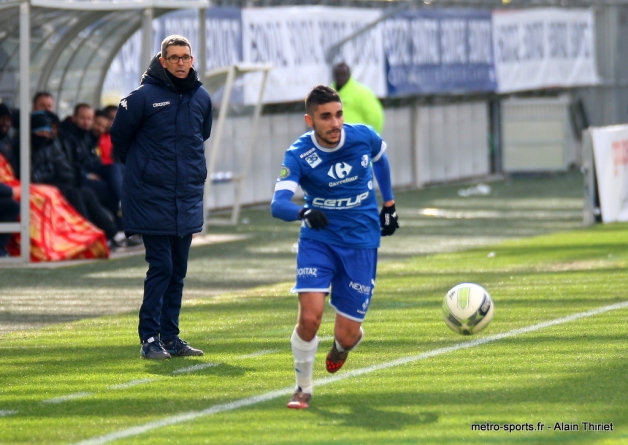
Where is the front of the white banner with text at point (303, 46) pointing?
toward the camera

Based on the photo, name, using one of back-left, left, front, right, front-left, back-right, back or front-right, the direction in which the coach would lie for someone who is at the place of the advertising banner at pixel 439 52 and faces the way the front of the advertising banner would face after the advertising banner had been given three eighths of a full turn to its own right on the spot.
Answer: back-left

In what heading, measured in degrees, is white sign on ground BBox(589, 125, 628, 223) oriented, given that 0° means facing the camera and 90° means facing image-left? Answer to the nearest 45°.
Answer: approximately 0°

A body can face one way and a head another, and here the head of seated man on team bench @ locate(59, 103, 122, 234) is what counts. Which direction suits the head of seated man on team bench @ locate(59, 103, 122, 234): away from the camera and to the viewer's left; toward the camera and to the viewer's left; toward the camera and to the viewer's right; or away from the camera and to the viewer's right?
toward the camera and to the viewer's right

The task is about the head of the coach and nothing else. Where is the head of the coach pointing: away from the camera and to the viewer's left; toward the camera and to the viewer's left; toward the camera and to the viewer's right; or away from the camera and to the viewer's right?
toward the camera and to the viewer's right

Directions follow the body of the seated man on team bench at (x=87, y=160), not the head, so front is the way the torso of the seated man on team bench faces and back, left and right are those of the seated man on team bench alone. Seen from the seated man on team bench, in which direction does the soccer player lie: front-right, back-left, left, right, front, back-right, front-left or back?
front-right

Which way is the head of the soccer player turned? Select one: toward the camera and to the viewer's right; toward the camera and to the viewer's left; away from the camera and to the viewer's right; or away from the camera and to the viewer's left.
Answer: toward the camera and to the viewer's right

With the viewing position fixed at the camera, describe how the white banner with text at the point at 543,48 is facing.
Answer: facing the viewer

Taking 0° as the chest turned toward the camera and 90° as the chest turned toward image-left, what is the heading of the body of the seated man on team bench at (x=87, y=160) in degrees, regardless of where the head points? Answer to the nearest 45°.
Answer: approximately 315°

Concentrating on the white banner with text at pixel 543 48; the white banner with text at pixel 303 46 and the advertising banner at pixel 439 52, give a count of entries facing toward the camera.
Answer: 3

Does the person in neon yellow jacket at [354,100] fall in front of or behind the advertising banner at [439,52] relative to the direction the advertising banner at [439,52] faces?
in front

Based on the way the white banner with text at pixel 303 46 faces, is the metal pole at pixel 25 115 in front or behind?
in front
